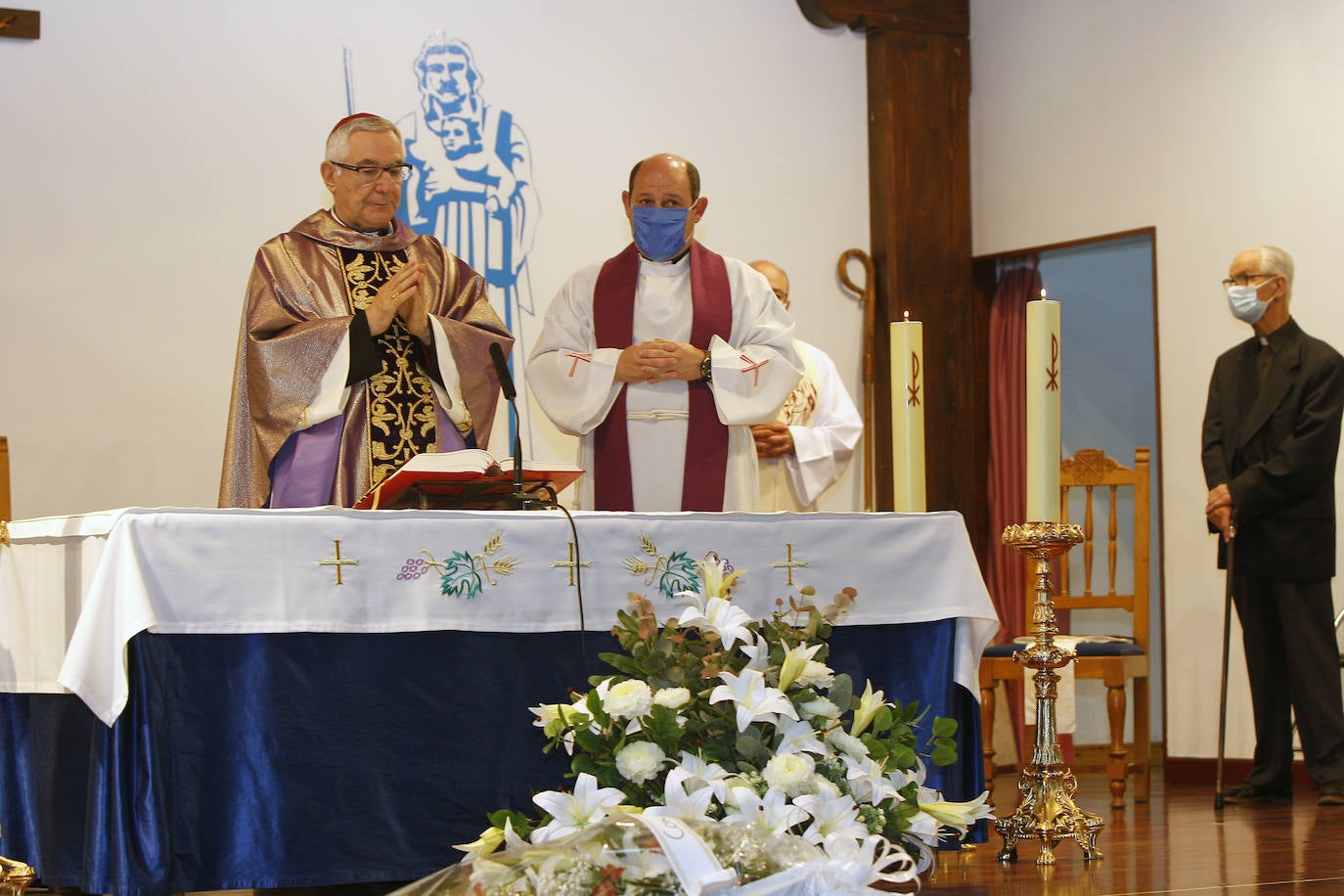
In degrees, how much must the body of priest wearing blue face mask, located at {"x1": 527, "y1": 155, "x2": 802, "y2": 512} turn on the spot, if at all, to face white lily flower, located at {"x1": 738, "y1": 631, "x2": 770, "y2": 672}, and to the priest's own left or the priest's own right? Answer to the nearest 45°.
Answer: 0° — they already face it

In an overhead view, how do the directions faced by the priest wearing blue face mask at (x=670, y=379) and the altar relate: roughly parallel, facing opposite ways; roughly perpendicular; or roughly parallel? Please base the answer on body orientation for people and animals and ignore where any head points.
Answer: roughly parallel

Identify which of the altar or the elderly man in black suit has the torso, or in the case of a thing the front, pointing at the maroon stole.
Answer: the elderly man in black suit

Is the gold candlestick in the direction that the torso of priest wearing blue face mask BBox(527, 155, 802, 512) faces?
no

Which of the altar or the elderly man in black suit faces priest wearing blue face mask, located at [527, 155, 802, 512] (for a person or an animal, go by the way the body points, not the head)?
the elderly man in black suit

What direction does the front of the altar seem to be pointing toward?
toward the camera

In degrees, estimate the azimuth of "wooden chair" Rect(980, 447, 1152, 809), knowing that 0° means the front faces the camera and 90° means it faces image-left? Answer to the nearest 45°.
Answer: approximately 45°

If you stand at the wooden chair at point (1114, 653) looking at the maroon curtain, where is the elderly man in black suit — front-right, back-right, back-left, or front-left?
back-right

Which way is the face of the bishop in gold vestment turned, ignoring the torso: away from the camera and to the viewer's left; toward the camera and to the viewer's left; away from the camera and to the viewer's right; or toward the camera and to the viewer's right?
toward the camera and to the viewer's right

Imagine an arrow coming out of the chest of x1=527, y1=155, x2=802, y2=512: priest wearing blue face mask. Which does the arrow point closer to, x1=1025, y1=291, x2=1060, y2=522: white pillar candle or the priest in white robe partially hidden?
the white pillar candle

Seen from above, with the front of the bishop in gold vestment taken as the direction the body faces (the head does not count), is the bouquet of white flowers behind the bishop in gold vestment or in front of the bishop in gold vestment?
in front

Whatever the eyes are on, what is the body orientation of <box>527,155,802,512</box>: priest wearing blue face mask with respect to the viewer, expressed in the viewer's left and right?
facing the viewer

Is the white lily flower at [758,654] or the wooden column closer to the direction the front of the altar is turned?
the white lily flower

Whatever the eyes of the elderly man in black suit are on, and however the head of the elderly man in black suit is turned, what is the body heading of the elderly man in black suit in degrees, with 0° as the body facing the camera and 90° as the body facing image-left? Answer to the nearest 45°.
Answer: approximately 45°

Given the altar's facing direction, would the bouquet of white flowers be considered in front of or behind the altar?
in front

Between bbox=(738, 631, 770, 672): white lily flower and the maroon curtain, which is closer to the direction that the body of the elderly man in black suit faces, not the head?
the white lily flower

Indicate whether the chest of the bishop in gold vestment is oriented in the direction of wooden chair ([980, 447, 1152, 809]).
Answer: no

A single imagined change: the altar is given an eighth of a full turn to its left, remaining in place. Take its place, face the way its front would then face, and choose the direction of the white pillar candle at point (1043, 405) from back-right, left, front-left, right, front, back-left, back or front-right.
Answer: front-left

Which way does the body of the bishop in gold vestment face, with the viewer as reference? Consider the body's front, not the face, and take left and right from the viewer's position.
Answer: facing the viewer and to the right of the viewer
